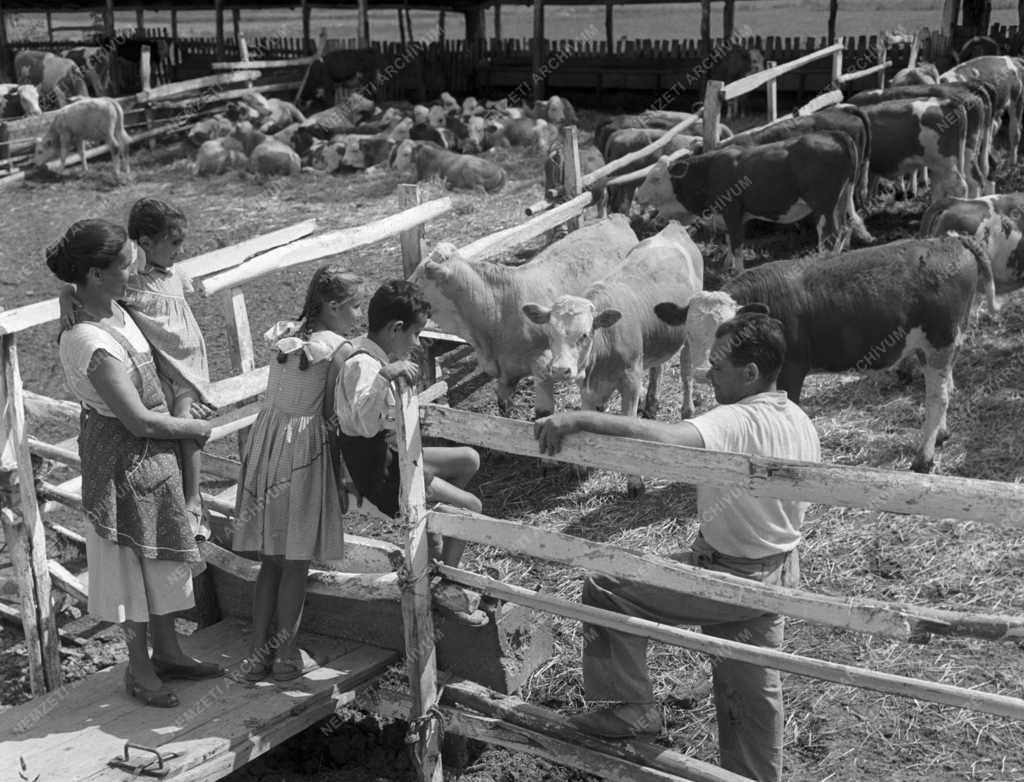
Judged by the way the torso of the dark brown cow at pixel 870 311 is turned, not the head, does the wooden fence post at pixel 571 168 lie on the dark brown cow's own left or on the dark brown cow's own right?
on the dark brown cow's own right

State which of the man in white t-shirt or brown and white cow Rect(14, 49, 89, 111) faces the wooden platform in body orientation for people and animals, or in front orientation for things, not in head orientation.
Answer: the man in white t-shirt

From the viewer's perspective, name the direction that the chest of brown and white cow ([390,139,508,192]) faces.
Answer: to the viewer's left

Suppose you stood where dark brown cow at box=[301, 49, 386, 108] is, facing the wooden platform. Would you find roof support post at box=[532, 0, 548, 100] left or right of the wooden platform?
left

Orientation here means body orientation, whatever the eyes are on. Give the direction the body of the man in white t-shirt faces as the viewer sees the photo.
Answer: to the viewer's left

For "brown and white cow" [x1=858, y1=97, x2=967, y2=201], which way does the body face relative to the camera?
to the viewer's left
